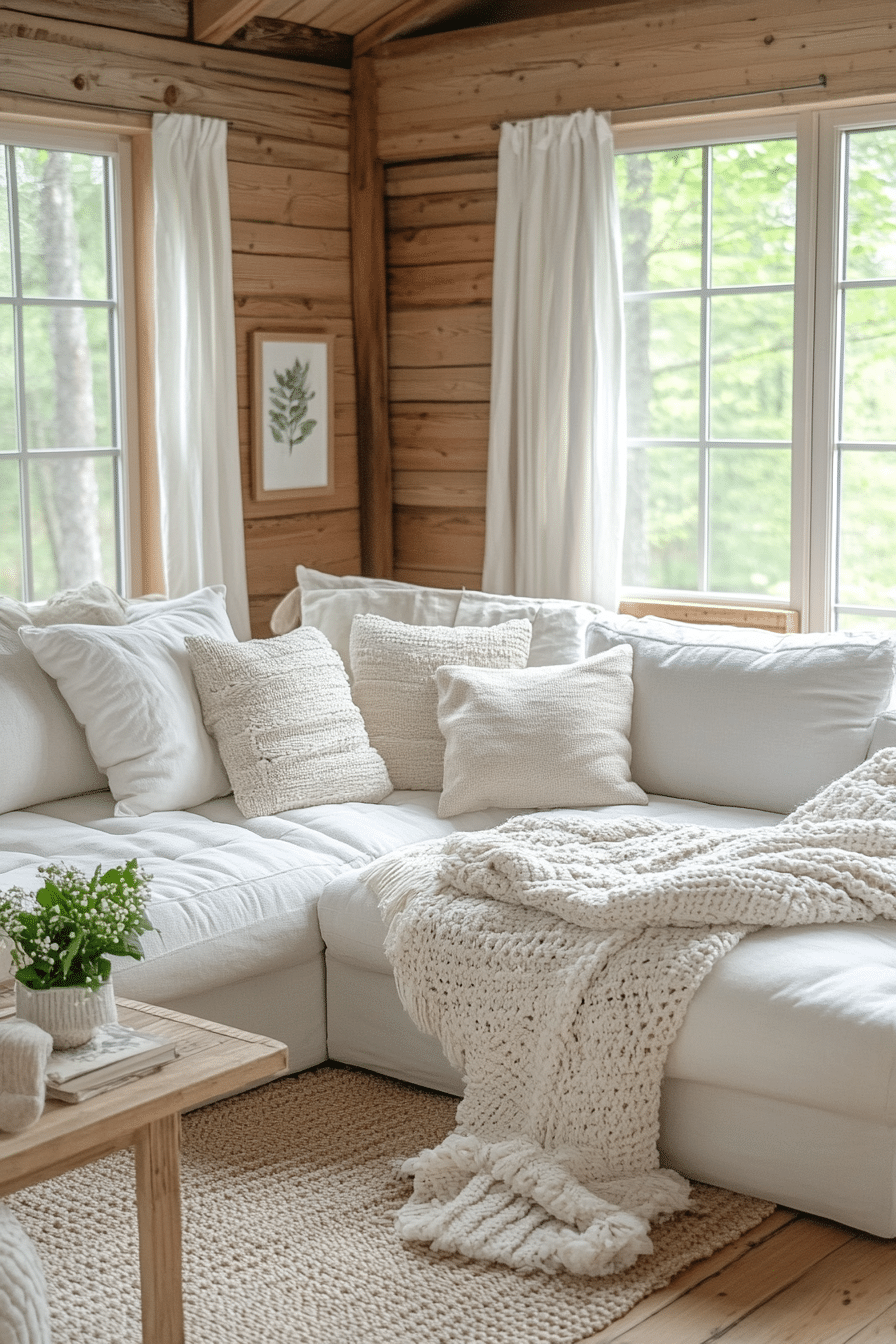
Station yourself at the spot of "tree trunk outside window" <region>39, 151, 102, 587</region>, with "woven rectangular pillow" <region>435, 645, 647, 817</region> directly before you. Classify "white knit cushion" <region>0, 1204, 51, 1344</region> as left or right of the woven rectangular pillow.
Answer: right
